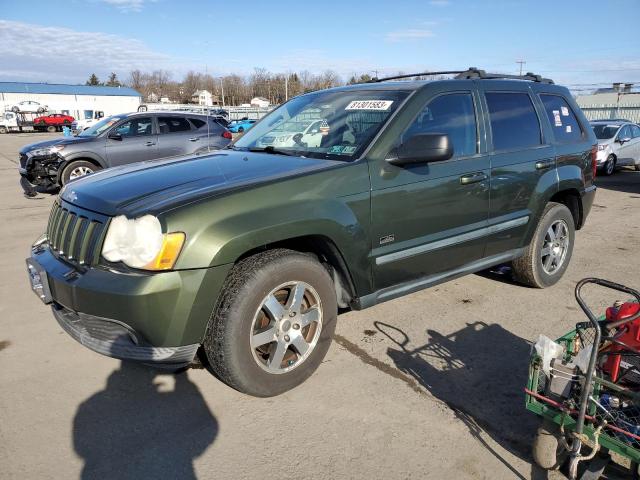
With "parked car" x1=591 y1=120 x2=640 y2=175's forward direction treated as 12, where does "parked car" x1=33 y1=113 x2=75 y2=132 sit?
"parked car" x1=33 y1=113 x2=75 y2=132 is roughly at 2 o'clock from "parked car" x1=591 y1=120 x2=640 y2=175.

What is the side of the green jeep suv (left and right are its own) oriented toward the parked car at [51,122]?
right

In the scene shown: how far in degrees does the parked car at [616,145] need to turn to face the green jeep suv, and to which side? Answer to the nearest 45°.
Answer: approximately 45° to its left

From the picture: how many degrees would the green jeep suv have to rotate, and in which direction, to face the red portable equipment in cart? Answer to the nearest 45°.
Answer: approximately 90° to its left

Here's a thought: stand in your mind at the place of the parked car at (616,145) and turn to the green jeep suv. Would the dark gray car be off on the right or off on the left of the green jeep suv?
right

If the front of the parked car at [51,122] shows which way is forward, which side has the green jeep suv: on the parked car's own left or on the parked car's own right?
on the parked car's own left

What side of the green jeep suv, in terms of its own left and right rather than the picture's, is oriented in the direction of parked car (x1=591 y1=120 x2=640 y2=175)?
back

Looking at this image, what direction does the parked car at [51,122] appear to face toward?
to the viewer's left

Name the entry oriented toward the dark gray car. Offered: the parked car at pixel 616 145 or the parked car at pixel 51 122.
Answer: the parked car at pixel 616 145

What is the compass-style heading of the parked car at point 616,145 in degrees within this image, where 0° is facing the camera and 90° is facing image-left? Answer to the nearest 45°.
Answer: approximately 45°
